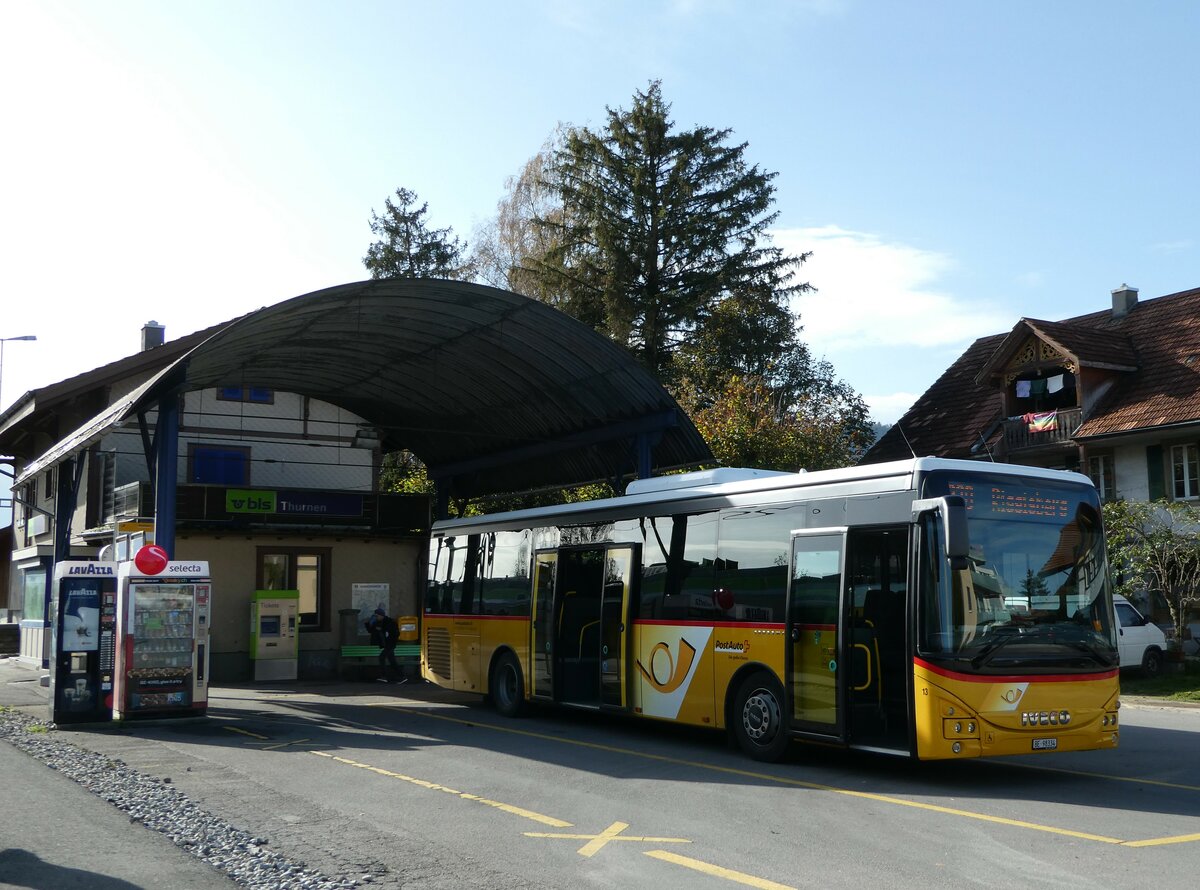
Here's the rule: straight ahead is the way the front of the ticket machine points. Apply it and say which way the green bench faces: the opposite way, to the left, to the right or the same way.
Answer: the same way

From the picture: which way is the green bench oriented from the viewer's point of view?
toward the camera

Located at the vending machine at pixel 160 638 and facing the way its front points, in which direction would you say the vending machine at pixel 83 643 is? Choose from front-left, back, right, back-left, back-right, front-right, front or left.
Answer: right

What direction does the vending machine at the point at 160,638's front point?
toward the camera

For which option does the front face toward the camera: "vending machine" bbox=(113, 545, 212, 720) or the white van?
the vending machine

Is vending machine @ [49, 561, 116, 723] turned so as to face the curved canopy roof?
no

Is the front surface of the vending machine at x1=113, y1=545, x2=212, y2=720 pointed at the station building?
no

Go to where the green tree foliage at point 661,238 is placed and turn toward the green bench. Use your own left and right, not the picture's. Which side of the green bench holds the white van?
left

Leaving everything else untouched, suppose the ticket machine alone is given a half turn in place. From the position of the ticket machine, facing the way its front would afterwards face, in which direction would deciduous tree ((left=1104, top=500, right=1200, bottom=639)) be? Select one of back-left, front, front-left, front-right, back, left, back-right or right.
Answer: right

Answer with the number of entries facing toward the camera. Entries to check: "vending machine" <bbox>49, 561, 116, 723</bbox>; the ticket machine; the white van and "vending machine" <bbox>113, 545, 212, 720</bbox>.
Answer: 3

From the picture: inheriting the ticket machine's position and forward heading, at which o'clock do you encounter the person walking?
The person walking is roughly at 9 o'clock from the ticket machine.

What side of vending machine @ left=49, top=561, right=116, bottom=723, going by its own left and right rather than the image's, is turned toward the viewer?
front

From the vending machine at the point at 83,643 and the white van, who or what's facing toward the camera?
the vending machine

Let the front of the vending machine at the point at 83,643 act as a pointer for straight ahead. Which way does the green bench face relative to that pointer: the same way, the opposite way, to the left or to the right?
the same way

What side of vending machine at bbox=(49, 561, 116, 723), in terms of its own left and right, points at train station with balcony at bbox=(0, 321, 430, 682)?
back

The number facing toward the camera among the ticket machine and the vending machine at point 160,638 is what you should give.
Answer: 2

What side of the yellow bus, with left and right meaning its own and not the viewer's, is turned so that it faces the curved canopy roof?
back

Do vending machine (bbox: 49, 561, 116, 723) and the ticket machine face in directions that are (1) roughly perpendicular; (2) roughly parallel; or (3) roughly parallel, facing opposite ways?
roughly parallel
